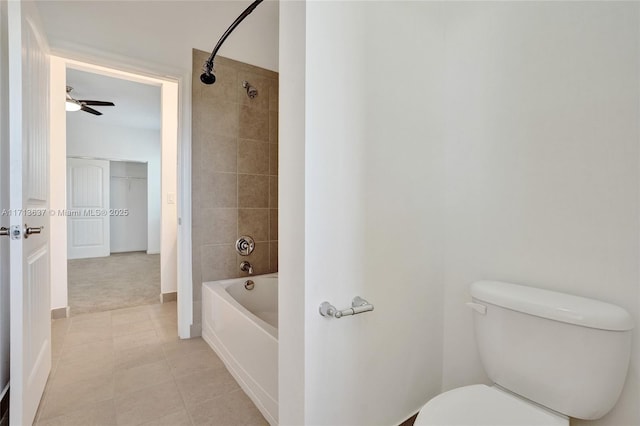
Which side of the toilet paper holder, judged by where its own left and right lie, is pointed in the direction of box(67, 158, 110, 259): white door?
back

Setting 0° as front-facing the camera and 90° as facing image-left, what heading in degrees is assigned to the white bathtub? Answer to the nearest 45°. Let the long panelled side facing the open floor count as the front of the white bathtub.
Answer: approximately 45°

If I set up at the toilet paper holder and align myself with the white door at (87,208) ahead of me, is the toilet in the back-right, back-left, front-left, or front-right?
back-right

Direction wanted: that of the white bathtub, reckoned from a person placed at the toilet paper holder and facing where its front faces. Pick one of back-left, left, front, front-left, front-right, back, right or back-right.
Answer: back

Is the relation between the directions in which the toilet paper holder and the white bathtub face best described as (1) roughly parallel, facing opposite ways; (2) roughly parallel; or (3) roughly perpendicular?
roughly perpendicular

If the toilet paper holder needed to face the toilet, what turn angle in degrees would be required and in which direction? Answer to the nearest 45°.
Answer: approximately 45° to its left
